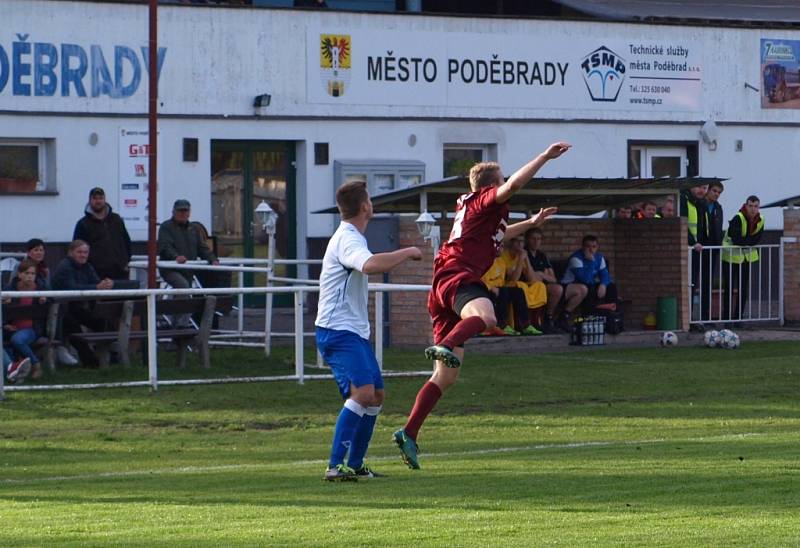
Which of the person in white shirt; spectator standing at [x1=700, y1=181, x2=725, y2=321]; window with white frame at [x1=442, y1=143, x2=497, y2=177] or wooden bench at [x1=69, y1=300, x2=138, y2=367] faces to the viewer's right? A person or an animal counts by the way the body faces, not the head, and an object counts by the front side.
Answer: the person in white shirt

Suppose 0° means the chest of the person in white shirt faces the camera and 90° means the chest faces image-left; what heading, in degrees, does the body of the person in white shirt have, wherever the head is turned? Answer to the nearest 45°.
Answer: approximately 270°

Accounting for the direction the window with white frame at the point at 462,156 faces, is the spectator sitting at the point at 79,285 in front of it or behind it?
in front

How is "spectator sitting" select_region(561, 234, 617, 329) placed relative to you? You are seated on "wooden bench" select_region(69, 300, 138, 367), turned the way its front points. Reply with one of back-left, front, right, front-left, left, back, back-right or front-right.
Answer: back

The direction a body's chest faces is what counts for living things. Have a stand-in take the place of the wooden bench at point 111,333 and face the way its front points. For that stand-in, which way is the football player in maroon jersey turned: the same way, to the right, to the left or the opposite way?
the opposite way

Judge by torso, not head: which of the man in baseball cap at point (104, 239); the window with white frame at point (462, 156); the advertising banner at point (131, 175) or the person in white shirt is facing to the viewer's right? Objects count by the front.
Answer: the person in white shirt

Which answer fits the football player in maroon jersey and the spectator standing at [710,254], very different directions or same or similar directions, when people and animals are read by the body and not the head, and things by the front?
very different directions

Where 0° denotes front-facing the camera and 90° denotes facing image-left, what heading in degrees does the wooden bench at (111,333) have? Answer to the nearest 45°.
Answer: approximately 45°

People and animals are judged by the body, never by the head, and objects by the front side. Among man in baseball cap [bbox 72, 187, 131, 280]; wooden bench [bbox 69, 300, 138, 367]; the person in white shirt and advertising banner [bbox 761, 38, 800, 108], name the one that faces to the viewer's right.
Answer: the person in white shirt

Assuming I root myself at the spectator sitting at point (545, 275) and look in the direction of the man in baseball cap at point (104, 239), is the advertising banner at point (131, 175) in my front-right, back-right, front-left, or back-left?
front-right

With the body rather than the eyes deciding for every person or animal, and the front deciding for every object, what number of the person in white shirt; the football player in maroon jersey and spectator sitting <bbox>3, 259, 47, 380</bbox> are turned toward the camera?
1

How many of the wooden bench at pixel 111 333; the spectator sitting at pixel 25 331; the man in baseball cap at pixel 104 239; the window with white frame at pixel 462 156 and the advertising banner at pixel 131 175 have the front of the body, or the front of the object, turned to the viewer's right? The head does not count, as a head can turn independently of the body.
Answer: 0

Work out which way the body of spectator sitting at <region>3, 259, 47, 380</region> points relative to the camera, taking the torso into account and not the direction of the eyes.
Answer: toward the camera

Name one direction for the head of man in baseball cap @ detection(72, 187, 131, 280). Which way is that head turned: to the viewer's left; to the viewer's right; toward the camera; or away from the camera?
toward the camera

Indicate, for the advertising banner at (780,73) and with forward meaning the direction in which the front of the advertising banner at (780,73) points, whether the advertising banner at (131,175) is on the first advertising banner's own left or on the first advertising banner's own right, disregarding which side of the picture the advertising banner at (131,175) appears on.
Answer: on the first advertising banner's own right

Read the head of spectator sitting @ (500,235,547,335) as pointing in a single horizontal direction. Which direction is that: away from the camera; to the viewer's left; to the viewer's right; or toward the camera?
toward the camera

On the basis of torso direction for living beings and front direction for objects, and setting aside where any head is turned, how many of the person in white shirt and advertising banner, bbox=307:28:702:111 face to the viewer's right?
1

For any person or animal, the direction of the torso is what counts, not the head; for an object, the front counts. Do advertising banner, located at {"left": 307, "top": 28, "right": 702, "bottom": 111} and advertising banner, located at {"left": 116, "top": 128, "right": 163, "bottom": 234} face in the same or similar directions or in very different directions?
same or similar directions

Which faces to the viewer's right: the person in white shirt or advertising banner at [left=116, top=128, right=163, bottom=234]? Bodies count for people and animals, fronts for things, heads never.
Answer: the person in white shirt

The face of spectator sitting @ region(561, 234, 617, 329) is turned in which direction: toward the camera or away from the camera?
toward the camera
